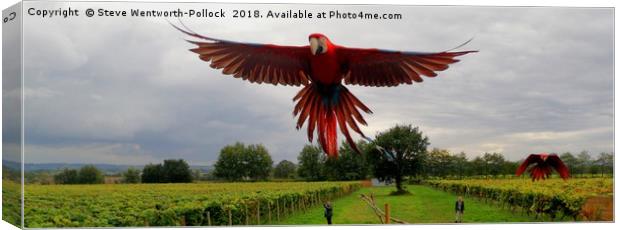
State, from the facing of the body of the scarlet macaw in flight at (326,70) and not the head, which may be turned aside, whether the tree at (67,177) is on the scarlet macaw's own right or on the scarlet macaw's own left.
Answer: on the scarlet macaw's own right

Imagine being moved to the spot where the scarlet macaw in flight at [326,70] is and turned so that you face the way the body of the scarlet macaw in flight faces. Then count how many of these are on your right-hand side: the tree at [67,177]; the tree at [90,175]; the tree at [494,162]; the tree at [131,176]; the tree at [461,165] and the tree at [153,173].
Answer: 4

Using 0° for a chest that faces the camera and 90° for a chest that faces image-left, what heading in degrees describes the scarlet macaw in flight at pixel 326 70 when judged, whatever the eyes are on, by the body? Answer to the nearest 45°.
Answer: approximately 0°

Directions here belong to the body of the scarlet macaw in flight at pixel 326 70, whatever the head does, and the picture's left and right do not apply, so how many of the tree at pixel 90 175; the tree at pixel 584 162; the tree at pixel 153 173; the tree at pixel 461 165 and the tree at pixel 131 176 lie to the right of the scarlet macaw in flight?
3

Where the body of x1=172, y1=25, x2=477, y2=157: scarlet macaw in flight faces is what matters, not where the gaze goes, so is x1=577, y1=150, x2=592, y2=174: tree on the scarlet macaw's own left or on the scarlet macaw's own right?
on the scarlet macaw's own left

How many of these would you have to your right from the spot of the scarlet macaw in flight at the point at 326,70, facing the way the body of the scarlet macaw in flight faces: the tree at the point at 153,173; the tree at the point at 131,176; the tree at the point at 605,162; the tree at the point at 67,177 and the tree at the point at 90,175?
4

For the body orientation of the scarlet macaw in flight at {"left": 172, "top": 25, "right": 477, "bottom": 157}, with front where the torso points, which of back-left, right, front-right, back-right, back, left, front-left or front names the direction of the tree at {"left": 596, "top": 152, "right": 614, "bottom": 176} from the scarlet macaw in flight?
left
